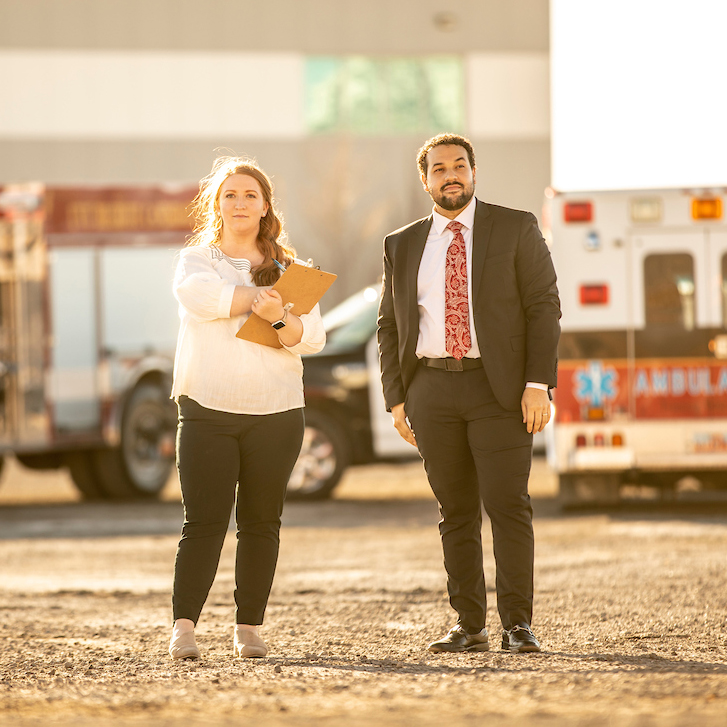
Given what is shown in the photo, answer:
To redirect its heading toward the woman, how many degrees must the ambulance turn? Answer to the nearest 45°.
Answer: approximately 180°

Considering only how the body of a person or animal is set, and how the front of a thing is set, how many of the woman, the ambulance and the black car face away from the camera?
1

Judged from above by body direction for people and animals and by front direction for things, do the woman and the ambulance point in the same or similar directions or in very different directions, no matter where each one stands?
very different directions

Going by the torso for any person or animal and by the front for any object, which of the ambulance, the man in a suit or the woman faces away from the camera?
the ambulance

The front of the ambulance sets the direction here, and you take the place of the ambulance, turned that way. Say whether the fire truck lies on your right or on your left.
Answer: on your left

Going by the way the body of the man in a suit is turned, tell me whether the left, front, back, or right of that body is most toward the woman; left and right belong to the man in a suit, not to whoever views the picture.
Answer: right

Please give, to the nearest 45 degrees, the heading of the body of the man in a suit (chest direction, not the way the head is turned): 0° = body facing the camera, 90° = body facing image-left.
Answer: approximately 0°

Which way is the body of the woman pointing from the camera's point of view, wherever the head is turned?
toward the camera

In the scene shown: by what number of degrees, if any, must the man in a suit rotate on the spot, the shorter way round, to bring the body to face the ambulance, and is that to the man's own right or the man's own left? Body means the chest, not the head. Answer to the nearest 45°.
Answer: approximately 180°

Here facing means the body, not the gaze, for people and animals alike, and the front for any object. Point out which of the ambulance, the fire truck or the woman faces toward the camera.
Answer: the woman

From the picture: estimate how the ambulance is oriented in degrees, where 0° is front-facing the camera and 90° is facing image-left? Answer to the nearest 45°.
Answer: approximately 180°

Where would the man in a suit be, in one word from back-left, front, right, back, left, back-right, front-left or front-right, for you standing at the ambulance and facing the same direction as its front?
back
